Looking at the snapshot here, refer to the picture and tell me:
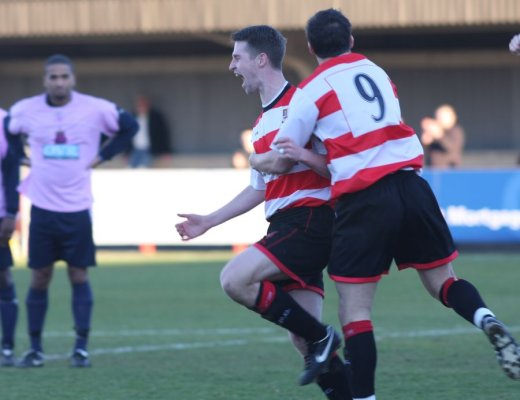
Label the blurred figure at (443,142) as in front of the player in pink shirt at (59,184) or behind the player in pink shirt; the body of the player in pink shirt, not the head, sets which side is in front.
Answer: behind

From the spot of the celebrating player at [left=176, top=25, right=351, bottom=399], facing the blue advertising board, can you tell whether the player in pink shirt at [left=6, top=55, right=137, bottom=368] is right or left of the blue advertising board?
left

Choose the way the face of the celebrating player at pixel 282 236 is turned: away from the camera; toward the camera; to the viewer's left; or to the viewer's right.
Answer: to the viewer's left

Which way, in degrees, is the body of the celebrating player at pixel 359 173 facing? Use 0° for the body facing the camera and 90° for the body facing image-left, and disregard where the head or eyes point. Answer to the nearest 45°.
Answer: approximately 135°

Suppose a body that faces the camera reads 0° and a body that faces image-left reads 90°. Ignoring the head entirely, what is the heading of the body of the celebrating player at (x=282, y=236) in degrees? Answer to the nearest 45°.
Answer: approximately 90°

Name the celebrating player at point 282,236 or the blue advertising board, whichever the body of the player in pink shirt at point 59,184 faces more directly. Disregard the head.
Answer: the celebrating player

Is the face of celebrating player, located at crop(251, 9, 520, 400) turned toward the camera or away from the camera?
away from the camera

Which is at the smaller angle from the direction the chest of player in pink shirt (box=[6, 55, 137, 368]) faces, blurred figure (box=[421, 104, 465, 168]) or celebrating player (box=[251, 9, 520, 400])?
the celebrating player

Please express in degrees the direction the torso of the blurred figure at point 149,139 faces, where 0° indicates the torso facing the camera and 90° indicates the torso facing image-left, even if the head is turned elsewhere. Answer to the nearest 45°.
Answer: approximately 45°

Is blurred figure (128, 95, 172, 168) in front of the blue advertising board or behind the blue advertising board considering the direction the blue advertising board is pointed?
behind

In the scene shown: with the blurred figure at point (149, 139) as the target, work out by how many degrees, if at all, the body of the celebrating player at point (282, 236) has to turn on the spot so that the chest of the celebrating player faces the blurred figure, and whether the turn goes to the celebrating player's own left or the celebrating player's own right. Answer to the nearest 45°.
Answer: approximately 90° to the celebrating player's own right
